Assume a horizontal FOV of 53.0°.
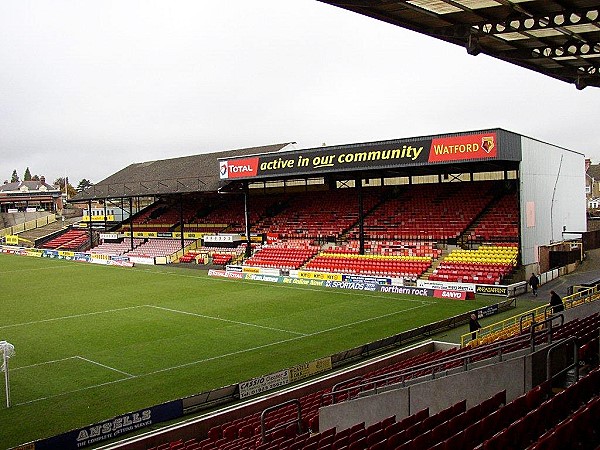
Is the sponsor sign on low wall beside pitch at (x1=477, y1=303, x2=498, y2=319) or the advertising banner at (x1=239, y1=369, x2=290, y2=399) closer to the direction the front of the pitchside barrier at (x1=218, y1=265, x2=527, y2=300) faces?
the advertising banner
